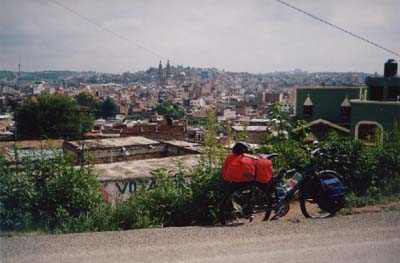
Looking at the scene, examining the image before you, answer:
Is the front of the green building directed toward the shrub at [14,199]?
yes

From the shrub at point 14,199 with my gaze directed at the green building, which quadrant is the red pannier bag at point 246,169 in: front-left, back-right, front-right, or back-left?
front-right

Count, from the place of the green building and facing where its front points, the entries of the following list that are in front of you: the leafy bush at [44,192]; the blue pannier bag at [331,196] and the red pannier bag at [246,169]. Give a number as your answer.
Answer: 3

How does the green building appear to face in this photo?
toward the camera

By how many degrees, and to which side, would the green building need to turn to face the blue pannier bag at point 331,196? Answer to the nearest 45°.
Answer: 0° — it already faces it

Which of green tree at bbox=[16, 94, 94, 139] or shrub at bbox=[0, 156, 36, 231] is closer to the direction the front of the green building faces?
the shrub

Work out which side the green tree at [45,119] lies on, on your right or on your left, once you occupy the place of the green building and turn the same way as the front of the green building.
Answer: on your right

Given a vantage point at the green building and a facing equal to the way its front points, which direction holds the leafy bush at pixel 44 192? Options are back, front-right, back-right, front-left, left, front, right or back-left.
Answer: front

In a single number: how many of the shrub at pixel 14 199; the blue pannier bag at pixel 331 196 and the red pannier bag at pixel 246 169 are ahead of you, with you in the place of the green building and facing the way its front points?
3

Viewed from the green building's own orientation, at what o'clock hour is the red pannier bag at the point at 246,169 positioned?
The red pannier bag is roughly at 12 o'clock from the green building.
